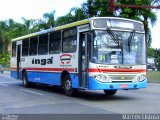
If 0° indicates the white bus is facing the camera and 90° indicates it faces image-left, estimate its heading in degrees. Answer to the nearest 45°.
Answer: approximately 315°

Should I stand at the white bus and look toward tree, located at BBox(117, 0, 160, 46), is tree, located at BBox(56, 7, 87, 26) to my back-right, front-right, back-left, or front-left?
front-left

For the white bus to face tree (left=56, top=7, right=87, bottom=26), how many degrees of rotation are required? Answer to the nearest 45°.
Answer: approximately 135° to its left

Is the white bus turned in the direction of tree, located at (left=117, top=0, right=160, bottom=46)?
no

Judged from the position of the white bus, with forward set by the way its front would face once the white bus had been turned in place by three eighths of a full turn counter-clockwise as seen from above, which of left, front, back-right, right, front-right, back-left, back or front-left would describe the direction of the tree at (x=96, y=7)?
front
